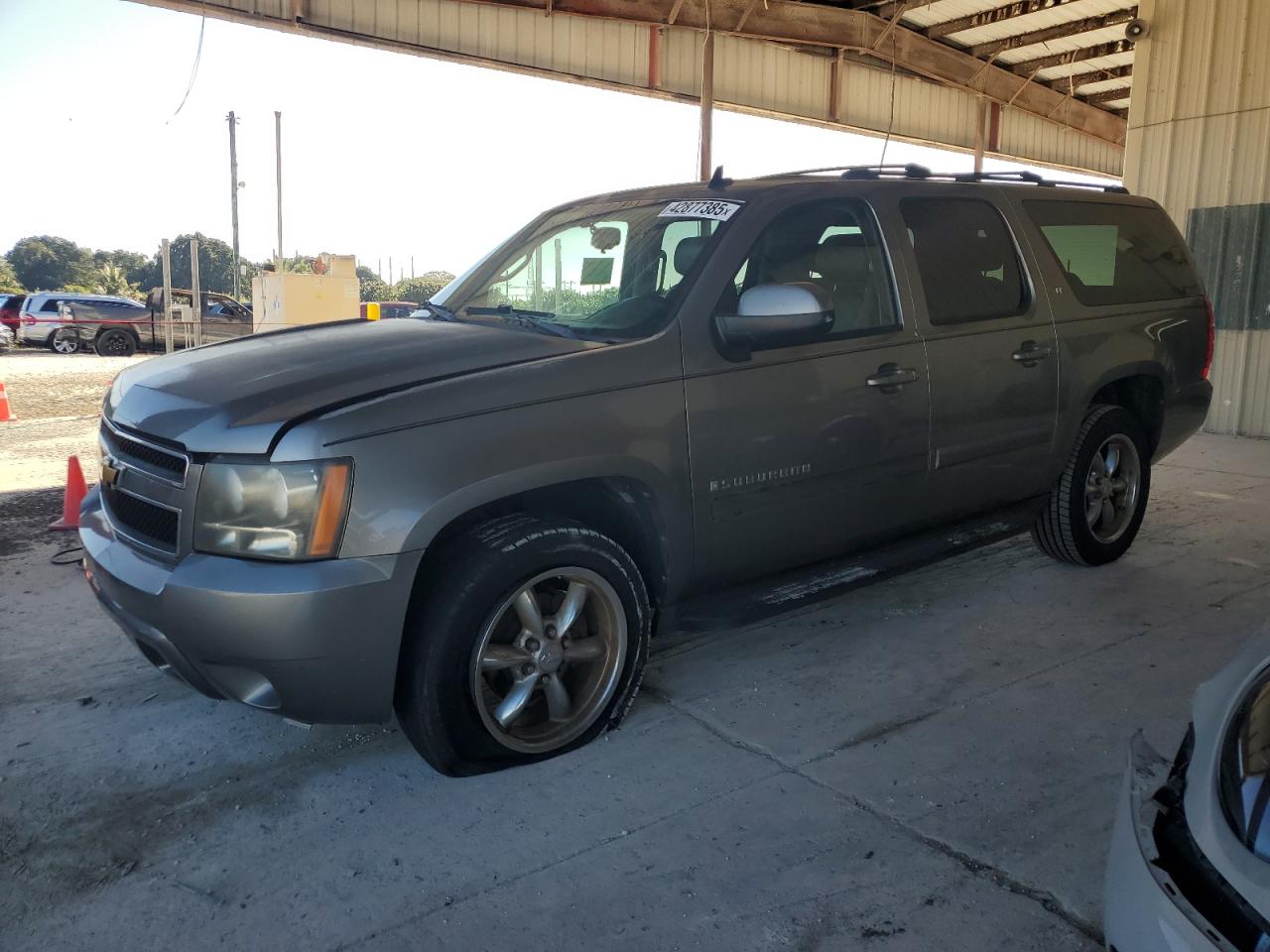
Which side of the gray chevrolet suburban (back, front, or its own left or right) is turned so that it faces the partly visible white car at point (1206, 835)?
left

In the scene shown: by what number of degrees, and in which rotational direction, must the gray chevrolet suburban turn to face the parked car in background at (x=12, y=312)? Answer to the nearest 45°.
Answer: approximately 90° to its right

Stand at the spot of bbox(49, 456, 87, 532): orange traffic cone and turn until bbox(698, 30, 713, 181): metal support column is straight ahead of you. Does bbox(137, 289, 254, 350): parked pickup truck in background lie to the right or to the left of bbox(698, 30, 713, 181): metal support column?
left

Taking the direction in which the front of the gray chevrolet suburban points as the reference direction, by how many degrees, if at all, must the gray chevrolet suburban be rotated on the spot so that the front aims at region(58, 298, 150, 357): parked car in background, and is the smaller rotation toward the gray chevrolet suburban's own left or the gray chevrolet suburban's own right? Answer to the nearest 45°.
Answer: approximately 90° to the gray chevrolet suburban's own right

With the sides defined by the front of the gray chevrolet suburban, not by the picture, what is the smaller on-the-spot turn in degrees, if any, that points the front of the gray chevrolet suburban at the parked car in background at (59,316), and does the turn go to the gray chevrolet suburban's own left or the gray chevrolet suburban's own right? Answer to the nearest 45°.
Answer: approximately 90° to the gray chevrolet suburban's own right

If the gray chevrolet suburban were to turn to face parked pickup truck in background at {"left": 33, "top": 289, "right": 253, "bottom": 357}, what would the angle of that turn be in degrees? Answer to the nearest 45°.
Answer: approximately 90° to its right

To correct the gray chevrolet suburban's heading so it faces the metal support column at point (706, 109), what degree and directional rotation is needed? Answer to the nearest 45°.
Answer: approximately 135° to its right

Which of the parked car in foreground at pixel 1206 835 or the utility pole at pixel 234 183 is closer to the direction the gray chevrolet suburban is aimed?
the parked car in foreground

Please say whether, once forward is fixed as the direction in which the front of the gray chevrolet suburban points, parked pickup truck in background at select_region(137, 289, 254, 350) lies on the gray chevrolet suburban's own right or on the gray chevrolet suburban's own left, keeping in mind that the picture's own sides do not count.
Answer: on the gray chevrolet suburban's own right

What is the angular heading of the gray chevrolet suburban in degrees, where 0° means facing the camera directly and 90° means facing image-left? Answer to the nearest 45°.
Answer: approximately 45°
